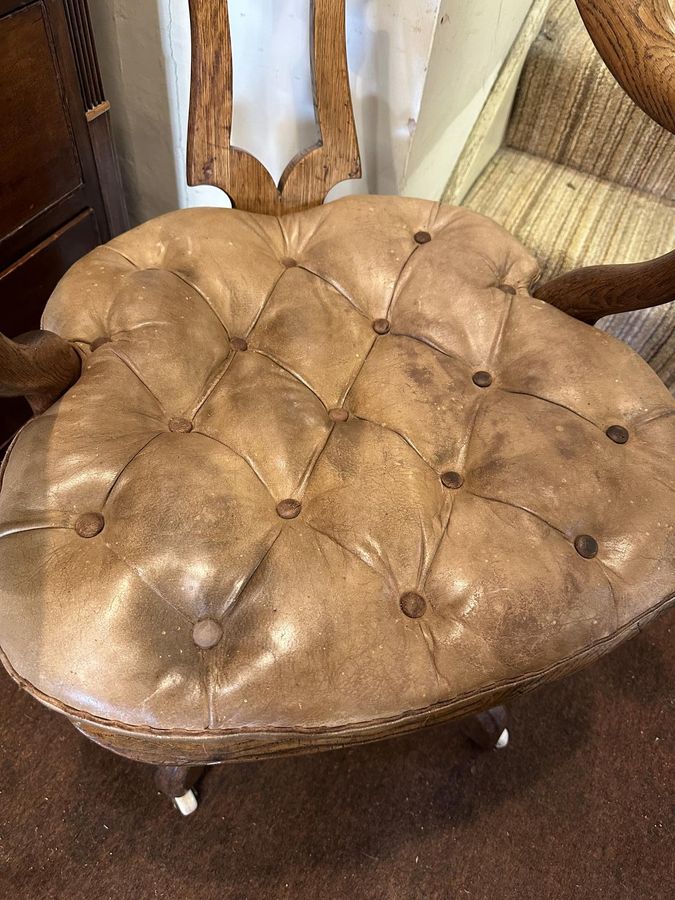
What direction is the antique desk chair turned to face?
toward the camera
